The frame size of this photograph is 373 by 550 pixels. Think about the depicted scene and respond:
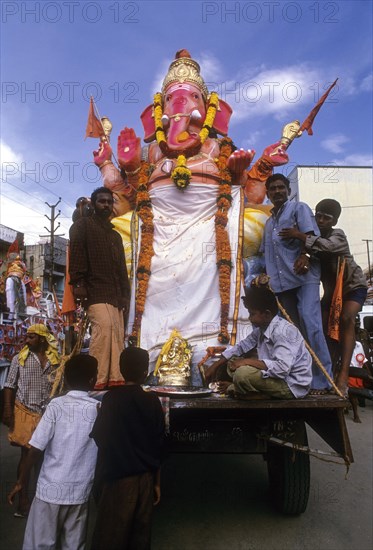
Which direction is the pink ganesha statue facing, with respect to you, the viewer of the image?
facing the viewer

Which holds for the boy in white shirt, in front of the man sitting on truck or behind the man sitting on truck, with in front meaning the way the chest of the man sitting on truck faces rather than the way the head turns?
in front

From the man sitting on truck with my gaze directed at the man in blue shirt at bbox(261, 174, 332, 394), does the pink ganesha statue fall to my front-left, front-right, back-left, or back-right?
front-left

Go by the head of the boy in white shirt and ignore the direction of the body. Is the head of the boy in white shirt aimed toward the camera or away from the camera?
away from the camera

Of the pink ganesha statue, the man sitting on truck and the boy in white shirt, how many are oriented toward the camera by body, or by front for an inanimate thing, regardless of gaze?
1

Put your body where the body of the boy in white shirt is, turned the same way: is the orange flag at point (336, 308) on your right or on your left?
on your right

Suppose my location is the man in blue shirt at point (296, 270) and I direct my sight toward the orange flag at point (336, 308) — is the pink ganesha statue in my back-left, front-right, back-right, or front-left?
back-left

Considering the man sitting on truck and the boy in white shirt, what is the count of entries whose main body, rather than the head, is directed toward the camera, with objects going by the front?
0

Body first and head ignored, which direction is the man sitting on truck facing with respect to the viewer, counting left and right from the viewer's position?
facing to the left of the viewer

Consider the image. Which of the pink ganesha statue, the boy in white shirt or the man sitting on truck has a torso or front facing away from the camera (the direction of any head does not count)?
the boy in white shirt

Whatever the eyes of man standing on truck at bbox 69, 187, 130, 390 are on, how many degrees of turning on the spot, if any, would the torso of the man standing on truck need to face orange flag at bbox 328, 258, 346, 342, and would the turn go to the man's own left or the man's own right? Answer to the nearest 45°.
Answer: approximately 45° to the man's own left

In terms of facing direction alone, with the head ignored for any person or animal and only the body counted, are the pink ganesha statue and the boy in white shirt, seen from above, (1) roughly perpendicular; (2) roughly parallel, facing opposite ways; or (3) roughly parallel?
roughly parallel, facing opposite ways

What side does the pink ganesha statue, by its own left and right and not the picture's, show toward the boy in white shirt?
front

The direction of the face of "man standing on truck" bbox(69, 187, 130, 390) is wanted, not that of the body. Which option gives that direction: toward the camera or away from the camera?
toward the camera

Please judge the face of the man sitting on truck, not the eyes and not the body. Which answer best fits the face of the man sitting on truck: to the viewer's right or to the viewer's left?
to the viewer's left

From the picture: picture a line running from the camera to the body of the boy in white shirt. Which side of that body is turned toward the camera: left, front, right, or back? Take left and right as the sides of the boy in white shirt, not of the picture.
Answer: back

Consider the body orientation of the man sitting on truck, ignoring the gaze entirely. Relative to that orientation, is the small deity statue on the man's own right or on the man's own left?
on the man's own right
